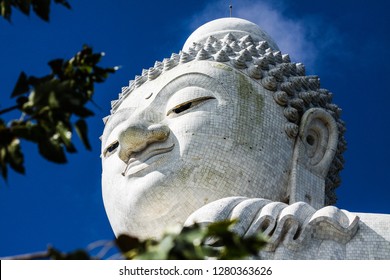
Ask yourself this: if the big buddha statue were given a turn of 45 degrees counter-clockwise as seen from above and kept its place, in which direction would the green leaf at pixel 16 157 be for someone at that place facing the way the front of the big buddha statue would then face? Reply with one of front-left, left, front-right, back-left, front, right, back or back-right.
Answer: front

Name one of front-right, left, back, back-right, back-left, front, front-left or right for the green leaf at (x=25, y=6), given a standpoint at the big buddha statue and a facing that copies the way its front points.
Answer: front-left

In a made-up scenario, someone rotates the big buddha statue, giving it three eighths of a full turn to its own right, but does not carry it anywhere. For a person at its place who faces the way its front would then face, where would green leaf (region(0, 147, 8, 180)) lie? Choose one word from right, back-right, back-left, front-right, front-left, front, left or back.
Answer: back

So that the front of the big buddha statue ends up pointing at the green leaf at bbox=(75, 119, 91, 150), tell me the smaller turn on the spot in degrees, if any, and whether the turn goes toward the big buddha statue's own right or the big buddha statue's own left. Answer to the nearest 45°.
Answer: approximately 45° to the big buddha statue's own left

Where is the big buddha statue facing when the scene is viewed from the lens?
facing the viewer and to the left of the viewer

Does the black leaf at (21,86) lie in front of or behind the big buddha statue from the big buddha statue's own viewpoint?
in front

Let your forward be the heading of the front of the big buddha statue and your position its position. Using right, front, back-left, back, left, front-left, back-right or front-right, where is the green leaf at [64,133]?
front-left

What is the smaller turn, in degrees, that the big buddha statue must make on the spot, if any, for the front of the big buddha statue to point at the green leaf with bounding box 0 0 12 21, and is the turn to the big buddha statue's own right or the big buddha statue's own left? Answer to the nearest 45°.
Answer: approximately 45° to the big buddha statue's own left
